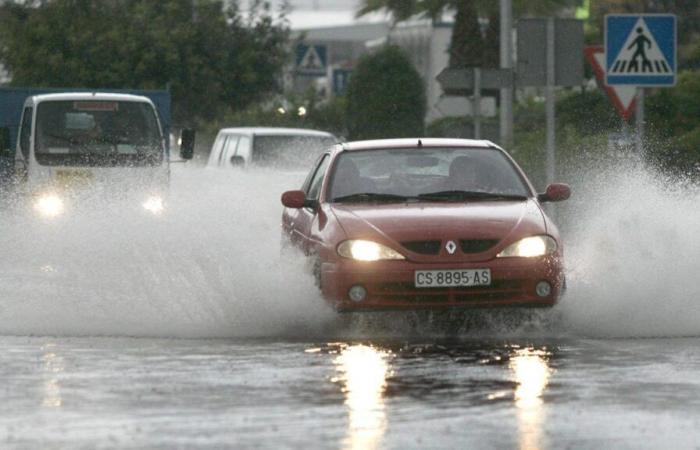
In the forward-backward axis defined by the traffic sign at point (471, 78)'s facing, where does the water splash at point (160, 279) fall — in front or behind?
behind

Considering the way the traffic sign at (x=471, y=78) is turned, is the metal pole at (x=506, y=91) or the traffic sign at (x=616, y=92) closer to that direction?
the metal pole

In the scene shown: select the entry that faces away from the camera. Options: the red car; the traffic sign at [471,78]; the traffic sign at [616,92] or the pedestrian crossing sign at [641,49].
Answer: the traffic sign at [471,78]

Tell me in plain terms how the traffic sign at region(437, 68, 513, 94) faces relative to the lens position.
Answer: facing away from the viewer

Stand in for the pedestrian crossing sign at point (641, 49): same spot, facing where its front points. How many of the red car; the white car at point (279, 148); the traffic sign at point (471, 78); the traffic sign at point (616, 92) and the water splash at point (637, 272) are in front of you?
2

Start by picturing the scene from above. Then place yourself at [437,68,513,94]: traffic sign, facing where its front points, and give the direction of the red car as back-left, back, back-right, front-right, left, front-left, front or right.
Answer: back

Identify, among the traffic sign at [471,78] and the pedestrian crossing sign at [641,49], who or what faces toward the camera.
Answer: the pedestrian crossing sign

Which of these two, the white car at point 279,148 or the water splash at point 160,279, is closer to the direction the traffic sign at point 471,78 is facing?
the white car

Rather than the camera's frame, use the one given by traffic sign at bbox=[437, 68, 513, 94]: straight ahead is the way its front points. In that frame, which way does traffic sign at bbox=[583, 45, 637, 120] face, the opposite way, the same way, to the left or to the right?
the opposite way

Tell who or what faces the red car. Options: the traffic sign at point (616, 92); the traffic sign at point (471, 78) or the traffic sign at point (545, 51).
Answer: the traffic sign at point (616, 92)

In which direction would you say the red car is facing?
toward the camera

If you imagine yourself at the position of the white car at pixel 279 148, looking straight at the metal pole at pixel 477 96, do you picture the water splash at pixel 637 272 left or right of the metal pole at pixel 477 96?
right

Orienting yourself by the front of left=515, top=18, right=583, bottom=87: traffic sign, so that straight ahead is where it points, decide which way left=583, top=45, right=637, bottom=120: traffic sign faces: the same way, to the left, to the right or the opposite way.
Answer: the opposite way

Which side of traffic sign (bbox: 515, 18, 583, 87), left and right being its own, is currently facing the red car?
back

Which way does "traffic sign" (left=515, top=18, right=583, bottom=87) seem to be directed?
away from the camera

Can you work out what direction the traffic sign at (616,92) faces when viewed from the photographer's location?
facing the viewer

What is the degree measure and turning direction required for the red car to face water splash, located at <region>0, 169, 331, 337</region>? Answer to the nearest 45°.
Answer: approximately 135° to its right
